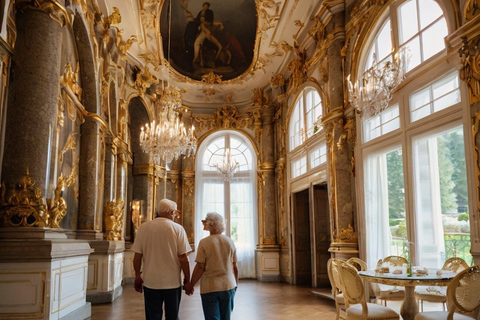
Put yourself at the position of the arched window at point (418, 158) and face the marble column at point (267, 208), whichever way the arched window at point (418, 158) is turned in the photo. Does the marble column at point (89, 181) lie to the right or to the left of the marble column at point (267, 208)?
left

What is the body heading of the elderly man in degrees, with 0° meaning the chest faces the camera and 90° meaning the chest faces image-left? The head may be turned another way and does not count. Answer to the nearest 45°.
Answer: approximately 180°

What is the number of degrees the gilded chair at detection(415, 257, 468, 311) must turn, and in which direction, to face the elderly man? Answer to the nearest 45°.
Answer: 0° — it already faces them

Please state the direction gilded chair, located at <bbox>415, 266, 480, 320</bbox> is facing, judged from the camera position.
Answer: facing away from the viewer and to the left of the viewer

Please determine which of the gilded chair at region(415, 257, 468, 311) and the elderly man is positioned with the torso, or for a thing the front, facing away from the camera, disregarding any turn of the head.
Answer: the elderly man

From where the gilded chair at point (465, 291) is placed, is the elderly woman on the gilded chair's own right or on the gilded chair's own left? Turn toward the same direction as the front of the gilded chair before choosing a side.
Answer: on the gilded chair's own left

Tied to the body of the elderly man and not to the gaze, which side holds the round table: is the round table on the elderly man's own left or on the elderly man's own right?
on the elderly man's own right

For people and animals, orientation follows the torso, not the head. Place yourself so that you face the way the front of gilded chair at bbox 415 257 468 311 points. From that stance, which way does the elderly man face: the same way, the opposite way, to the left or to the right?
to the right

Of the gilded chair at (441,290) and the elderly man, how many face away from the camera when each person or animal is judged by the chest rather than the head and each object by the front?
1

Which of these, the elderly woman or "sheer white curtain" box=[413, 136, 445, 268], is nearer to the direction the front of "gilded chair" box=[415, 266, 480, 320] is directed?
the sheer white curtain
